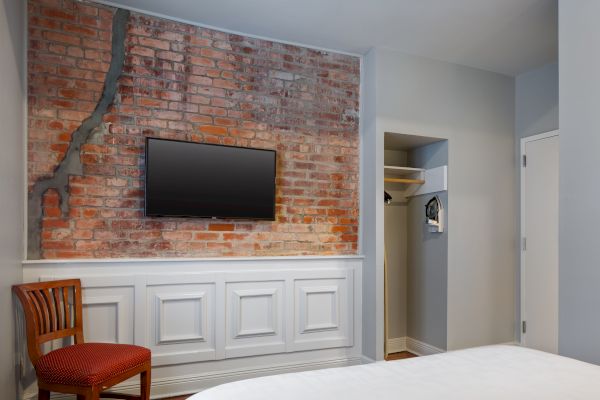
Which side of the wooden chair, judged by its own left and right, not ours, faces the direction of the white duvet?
front

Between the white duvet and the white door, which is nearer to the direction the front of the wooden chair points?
the white duvet

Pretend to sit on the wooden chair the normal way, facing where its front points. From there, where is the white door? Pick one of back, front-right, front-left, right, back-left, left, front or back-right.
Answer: front-left

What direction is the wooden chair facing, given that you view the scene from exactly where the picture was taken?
facing the viewer and to the right of the viewer
